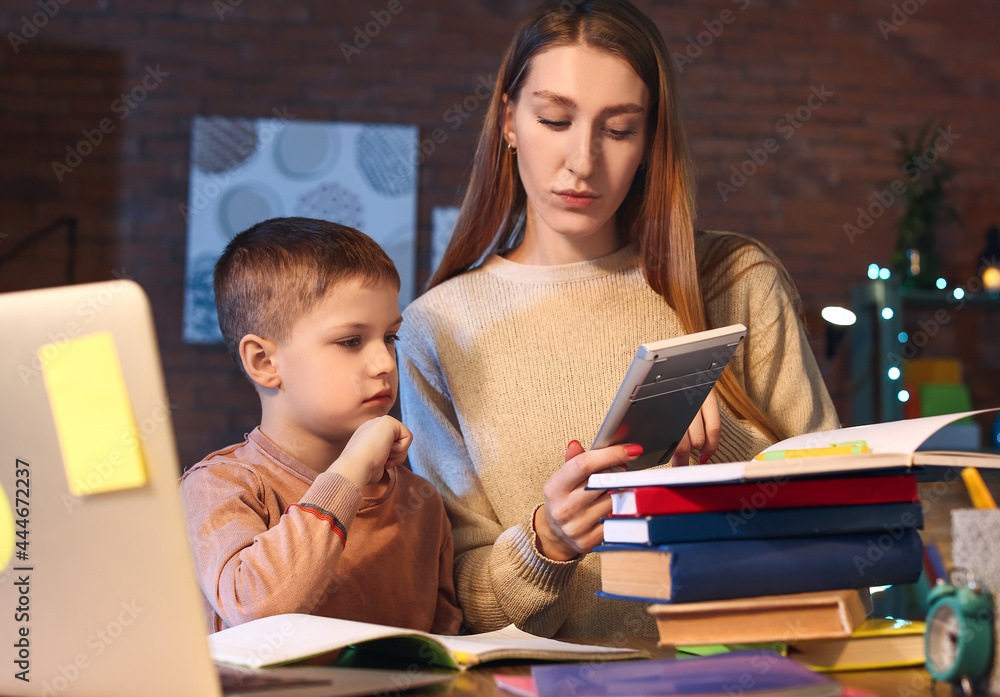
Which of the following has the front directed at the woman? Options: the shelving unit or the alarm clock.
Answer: the shelving unit

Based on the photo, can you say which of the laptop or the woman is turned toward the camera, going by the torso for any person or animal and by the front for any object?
the woman

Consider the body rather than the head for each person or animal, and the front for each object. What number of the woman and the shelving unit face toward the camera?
2

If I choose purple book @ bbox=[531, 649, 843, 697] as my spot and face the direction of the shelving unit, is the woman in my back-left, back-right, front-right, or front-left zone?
front-left

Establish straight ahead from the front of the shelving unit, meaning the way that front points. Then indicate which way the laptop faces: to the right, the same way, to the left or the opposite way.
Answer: the opposite way

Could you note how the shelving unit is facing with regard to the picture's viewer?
facing the viewer

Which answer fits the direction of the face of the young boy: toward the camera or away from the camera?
toward the camera

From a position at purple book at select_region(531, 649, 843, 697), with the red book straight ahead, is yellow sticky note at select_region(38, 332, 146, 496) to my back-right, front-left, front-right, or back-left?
back-left

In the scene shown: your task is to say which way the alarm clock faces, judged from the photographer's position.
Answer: facing the viewer and to the left of the viewer

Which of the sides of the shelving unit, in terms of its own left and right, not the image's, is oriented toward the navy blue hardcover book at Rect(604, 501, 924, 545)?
front

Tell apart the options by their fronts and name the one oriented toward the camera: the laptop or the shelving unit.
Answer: the shelving unit

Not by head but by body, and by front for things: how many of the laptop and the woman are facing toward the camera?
1

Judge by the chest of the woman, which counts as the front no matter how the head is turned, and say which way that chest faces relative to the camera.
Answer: toward the camera

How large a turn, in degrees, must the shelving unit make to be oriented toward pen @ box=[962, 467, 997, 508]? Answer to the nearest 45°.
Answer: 0° — it already faces it

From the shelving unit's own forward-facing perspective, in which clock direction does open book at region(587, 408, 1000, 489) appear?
The open book is roughly at 12 o'clock from the shelving unit.

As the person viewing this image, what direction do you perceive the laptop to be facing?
facing away from the viewer and to the right of the viewer

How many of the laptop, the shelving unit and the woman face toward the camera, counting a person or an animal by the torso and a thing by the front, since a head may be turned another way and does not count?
2
